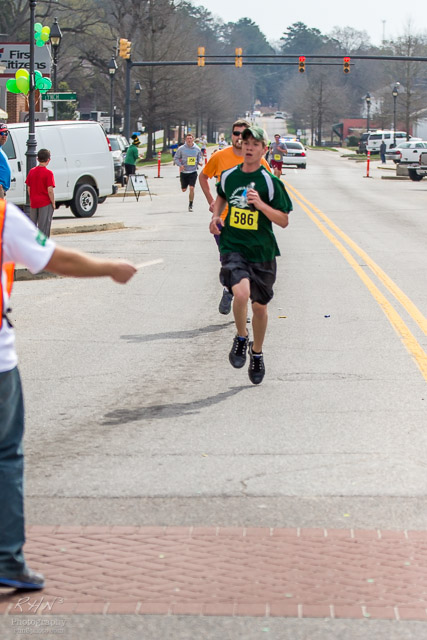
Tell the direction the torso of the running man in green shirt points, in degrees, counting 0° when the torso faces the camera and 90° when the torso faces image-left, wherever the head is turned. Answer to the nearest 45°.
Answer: approximately 0°

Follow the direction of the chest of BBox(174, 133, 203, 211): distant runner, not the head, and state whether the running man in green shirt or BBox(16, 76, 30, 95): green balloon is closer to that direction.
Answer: the running man in green shirt

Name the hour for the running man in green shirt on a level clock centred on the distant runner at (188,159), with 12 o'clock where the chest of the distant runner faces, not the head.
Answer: The running man in green shirt is roughly at 12 o'clock from the distant runner.

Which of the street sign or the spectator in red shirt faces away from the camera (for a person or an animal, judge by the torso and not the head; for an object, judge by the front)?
the spectator in red shirt

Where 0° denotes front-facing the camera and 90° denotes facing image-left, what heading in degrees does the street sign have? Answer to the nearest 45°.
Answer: approximately 0°

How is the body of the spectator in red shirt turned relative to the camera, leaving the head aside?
away from the camera
